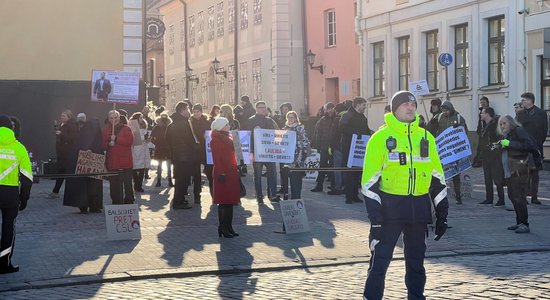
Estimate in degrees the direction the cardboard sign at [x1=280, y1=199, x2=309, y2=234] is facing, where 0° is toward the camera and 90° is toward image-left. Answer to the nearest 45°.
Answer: approximately 0°

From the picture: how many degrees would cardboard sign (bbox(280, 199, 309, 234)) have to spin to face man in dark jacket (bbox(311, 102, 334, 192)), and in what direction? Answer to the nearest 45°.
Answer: approximately 180°

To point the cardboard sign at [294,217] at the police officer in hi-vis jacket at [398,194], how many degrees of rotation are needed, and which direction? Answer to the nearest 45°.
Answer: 0° — it already faces them

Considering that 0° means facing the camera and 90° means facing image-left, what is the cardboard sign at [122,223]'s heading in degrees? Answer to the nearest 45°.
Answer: approximately 0°

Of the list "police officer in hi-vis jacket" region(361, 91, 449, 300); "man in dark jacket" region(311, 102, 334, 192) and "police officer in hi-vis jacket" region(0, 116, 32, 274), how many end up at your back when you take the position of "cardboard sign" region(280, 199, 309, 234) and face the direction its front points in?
1

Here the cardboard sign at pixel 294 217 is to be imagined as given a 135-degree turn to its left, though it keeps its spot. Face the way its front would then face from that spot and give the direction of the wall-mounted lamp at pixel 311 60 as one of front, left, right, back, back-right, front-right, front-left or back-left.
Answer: front-left

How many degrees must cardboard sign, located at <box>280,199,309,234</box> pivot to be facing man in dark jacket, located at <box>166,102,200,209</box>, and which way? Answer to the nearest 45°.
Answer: approximately 135° to its right

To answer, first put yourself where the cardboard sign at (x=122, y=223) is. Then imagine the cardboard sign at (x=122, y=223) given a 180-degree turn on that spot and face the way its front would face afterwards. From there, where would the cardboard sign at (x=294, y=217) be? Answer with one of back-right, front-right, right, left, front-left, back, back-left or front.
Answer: right
